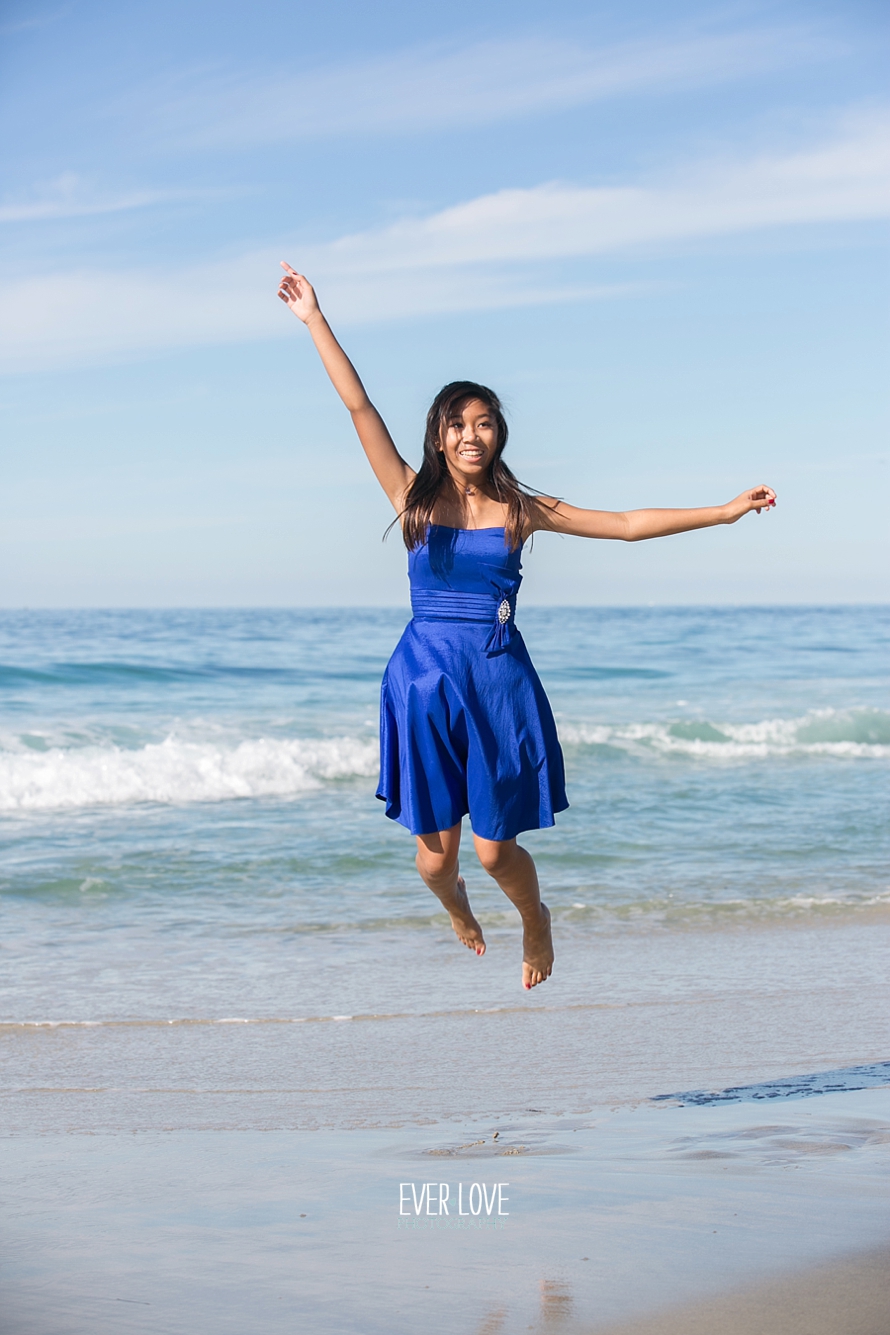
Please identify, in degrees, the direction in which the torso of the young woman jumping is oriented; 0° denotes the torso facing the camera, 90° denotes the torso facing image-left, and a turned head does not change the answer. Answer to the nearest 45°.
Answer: approximately 0°
